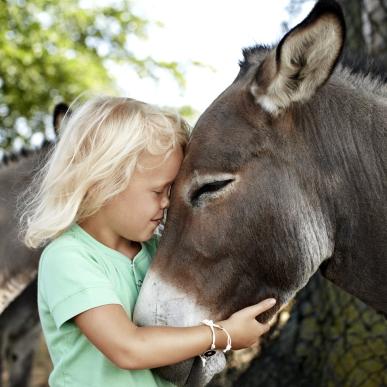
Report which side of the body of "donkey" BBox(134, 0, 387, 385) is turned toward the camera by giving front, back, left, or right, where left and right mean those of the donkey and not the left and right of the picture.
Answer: left

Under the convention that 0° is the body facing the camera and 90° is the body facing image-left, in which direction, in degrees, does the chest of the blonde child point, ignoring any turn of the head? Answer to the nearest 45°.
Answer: approximately 270°

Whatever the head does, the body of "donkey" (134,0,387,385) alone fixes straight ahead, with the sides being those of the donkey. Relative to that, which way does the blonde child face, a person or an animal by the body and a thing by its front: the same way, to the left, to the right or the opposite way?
the opposite way

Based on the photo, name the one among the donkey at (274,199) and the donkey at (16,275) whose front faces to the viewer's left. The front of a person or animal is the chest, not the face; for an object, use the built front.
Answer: the donkey at (274,199)

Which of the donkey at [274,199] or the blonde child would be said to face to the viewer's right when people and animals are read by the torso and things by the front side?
the blonde child

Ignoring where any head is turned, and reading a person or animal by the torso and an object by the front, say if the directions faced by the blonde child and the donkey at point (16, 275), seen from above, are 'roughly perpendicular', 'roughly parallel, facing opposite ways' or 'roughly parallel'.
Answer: roughly parallel

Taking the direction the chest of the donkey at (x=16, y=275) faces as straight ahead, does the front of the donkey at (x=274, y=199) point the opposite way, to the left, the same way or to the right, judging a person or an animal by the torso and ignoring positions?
the opposite way

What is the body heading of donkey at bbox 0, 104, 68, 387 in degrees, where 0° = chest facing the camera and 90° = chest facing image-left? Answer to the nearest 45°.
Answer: approximately 270°

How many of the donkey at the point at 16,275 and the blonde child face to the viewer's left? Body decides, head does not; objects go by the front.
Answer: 0

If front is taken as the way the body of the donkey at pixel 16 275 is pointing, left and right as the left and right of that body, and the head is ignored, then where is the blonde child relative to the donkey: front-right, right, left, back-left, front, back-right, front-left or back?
right
